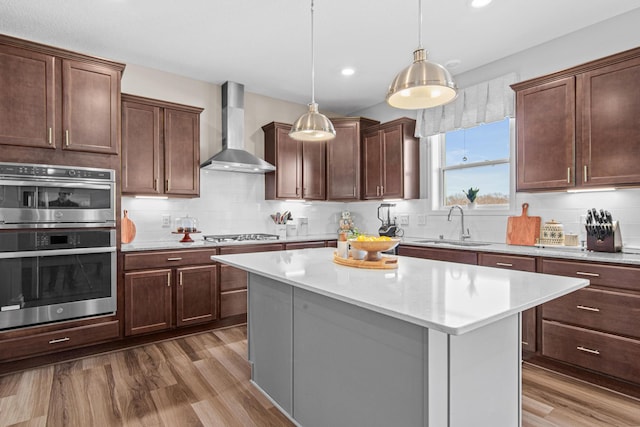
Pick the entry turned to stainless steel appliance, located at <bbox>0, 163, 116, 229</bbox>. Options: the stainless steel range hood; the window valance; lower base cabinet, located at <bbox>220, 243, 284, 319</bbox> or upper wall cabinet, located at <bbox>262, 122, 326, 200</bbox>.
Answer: the window valance

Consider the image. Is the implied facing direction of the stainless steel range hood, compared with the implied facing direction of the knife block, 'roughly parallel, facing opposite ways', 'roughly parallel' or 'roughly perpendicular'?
roughly perpendicular

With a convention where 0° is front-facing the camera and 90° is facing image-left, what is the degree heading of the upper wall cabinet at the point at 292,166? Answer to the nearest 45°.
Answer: approximately 315°

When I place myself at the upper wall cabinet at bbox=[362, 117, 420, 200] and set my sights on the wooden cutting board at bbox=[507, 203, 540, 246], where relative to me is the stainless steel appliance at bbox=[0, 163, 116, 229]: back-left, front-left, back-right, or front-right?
back-right

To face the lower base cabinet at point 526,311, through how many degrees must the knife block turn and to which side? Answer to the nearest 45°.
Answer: approximately 45° to its right

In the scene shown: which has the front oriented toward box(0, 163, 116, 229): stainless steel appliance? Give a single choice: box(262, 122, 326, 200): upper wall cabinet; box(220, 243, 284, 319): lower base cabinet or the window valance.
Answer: the window valance

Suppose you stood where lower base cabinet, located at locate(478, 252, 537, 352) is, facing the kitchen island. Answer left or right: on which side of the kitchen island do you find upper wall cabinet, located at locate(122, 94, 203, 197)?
right
